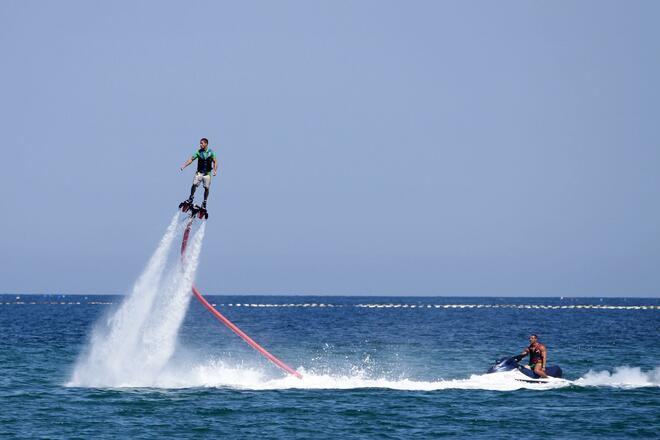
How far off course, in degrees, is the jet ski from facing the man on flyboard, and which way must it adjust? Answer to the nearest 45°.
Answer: approximately 45° to its left

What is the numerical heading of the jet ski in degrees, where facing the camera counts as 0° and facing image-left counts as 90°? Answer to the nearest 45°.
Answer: approximately 90°
